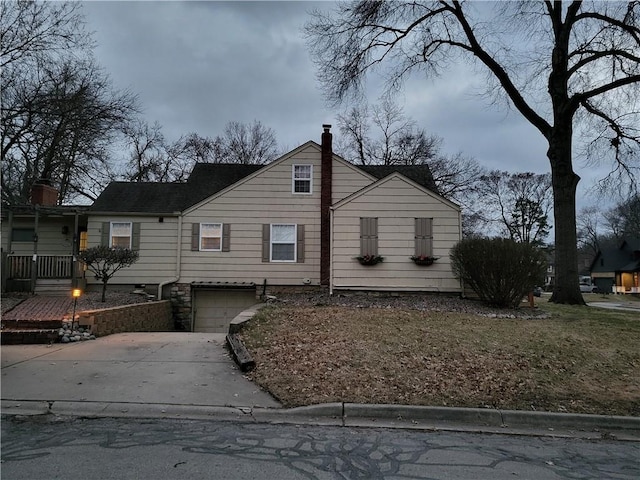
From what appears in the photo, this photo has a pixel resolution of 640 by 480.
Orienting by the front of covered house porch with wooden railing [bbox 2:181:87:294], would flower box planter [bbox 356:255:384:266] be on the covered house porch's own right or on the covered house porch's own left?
on the covered house porch's own left

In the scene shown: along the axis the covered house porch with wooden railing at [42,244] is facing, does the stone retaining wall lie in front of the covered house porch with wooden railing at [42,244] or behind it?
in front

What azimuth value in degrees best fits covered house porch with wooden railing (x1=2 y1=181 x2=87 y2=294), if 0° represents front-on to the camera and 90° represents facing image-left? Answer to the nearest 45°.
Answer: approximately 0°

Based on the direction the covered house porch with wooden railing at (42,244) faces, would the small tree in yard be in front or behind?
in front

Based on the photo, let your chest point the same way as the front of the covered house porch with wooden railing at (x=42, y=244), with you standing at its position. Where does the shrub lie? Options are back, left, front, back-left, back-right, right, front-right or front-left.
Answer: front-left

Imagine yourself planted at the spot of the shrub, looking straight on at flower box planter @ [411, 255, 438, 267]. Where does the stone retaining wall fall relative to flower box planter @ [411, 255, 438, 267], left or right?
left

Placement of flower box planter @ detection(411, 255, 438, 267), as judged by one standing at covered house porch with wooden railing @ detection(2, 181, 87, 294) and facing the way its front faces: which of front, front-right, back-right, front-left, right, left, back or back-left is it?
front-left

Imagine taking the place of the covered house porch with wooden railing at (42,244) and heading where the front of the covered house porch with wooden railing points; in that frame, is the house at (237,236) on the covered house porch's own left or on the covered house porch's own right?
on the covered house porch's own left
